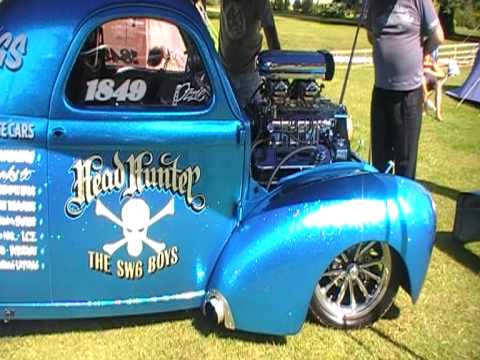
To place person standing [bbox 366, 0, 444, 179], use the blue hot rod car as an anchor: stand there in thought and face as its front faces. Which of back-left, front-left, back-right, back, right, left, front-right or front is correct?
front-left

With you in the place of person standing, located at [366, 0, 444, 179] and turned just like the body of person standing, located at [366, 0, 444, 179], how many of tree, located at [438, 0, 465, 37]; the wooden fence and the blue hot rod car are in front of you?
1

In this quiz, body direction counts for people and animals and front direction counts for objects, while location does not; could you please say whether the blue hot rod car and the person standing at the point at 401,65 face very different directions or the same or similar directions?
very different directions

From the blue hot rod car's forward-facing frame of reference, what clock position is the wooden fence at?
The wooden fence is roughly at 10 o'clock from the blue hot rod car.

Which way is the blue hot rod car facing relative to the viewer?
to the viewer's right

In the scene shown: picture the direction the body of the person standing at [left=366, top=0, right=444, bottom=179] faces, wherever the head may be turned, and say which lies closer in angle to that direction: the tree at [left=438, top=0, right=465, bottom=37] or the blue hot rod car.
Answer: the blue hot rod car

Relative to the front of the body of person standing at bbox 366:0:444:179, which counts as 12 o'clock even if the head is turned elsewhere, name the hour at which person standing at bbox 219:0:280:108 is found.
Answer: person standing at bbox 219:0:280:108 is roughly at 2 o'clock from person standing at bbox 366:0:444:179.

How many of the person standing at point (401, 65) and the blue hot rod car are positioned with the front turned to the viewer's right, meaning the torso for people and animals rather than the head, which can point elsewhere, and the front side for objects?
1

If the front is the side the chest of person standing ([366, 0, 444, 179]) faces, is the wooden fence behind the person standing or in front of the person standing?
behind
